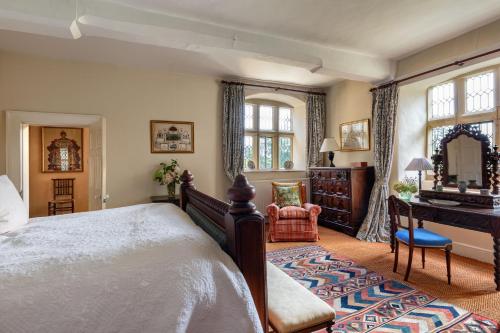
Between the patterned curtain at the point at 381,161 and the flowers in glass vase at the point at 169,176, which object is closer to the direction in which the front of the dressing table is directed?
the flowers in glass vase

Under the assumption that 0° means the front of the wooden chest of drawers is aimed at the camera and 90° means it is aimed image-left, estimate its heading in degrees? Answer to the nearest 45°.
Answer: approximately 45°

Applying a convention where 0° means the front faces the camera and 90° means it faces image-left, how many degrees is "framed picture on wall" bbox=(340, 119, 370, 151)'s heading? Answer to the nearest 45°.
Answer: approximately 45°

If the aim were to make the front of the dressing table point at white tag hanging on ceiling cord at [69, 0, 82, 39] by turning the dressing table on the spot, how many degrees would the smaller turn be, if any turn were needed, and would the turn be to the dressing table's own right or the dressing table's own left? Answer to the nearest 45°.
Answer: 0° — it already faces it

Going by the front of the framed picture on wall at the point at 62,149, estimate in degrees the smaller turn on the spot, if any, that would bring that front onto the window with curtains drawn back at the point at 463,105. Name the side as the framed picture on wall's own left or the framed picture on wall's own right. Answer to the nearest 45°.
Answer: approximately 45° to the framed picture on wall's own left

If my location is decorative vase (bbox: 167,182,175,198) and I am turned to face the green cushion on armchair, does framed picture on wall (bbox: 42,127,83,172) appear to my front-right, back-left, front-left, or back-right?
back-left

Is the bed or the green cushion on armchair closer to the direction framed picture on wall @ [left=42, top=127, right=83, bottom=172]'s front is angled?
the bed

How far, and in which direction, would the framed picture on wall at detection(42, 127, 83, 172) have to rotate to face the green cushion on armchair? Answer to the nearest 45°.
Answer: approximately 45° to its left

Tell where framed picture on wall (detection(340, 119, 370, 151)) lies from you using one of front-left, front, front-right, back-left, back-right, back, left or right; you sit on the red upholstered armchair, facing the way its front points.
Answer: back-left
